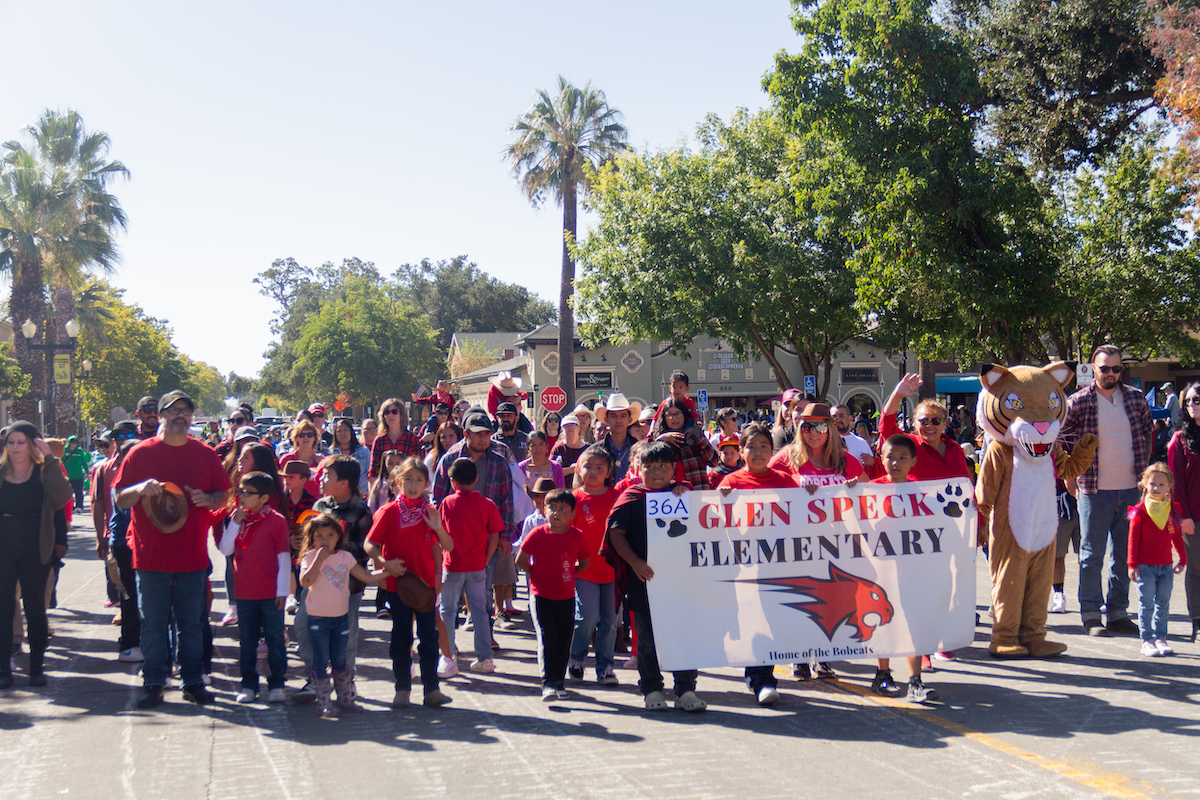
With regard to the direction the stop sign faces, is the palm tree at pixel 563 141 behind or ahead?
behind

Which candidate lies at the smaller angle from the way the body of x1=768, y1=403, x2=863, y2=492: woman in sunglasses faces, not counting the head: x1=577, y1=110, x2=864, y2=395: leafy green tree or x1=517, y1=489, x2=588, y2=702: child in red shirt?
the child in red shirt

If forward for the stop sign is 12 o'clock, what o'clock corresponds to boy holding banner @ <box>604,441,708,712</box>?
The boy holding banner is roughly at 12 o'clock from the stop sign.

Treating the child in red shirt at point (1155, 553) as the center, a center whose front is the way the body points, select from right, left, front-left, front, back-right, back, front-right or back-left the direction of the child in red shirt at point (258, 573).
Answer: front-right

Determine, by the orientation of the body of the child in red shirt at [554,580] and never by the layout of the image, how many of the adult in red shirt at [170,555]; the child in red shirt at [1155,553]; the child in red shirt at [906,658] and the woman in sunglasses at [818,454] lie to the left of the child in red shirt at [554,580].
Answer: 3

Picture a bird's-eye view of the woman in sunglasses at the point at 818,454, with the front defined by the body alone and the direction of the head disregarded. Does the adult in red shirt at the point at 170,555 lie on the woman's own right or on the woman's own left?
on the woman's own right
